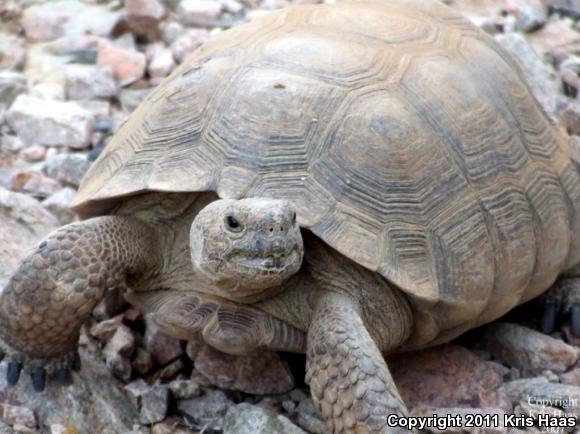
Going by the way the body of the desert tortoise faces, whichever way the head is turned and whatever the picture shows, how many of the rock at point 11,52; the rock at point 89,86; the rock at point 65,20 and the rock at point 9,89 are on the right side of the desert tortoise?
4

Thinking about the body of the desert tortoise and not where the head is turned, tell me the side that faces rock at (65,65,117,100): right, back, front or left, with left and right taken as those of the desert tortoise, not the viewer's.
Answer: right

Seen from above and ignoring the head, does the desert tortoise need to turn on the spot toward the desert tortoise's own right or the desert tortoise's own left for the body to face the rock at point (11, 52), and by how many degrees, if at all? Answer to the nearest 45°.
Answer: approximately 90° to the desert tortoise's own right

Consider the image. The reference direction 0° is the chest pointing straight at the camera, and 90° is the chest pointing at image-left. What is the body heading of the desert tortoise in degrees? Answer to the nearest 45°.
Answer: approximately 45°

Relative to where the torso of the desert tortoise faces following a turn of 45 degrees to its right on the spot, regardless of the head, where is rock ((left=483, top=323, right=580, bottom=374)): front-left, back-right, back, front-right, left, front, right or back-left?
back

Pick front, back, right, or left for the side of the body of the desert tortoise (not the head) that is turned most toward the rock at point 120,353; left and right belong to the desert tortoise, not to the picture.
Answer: front

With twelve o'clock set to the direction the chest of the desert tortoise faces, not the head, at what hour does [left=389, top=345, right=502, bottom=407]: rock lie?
The rock is roughly at 8 o'clock from the desert tortoise.

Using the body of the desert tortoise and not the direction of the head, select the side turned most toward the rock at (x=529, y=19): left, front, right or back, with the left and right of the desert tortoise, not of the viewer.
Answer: back

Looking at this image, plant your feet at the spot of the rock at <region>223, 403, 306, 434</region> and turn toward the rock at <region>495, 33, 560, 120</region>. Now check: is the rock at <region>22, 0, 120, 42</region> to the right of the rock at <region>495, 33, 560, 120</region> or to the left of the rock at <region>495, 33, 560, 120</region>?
left

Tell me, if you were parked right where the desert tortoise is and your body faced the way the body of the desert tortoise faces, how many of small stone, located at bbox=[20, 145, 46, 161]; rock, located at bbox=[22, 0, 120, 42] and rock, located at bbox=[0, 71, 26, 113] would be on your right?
3

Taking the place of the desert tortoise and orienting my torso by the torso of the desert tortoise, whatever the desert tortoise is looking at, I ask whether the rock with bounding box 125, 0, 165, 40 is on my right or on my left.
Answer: on my right

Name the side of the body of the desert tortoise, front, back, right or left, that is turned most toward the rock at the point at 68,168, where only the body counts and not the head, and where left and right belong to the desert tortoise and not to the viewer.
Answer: right

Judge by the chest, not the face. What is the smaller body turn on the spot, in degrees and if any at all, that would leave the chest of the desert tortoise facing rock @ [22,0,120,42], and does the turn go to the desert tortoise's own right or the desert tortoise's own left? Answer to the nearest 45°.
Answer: approximately 90° to the desert tortoise's own right
